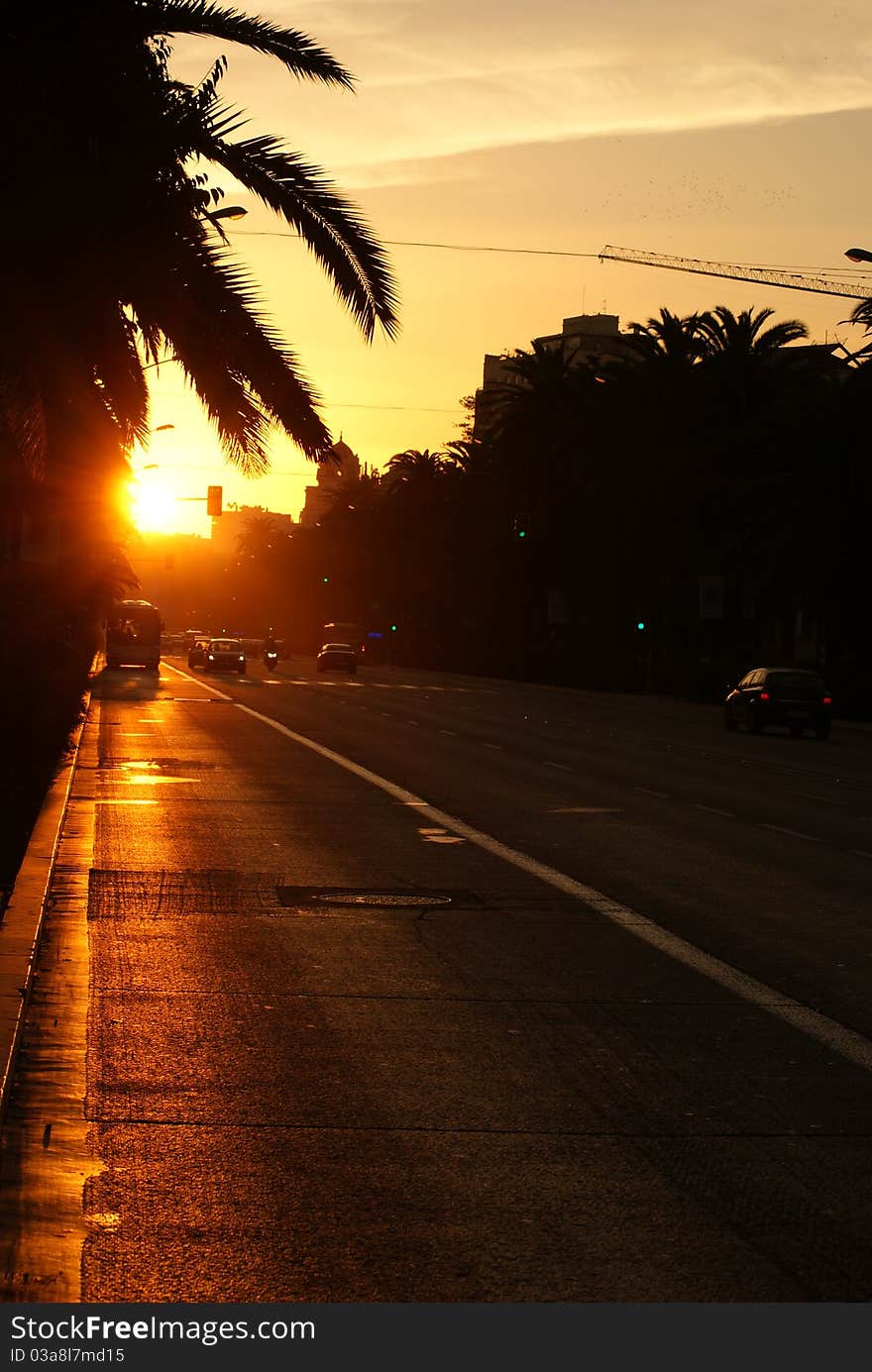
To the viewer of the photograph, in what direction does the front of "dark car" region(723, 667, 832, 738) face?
facing away from the viewer and to the left of the viewer

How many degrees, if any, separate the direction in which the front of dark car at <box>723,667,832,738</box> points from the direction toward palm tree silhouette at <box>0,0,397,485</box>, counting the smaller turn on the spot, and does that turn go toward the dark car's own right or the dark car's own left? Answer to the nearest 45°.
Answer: approximately 135° to the dark car's own left
